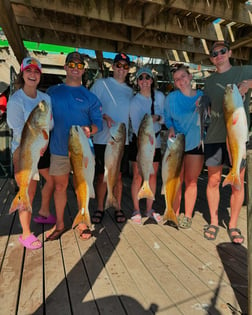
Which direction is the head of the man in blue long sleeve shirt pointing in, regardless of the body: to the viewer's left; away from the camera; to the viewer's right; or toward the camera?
toward the camera

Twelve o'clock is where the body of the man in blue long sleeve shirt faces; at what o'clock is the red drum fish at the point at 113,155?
The red drum fish is roughly at 9 o'clock from the man in blue long sleeve shirt.

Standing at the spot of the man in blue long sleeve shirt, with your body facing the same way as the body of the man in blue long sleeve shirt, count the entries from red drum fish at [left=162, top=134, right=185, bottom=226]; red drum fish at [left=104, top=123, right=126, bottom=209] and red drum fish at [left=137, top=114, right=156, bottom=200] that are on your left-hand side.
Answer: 3

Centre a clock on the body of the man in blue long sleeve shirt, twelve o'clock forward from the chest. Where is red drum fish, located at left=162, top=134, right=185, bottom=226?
The red drum fish is roughly at 9 o'clock from the man in blue long sleeve shirt.

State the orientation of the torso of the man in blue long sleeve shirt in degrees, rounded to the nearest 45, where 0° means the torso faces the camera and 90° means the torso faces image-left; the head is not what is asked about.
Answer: approximately 0°
